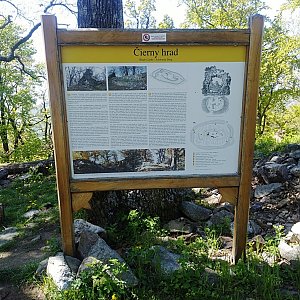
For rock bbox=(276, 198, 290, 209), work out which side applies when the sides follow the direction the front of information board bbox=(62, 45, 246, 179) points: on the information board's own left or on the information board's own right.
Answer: on the information board's own left

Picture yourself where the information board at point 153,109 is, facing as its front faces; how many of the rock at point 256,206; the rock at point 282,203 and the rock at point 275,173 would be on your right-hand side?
0

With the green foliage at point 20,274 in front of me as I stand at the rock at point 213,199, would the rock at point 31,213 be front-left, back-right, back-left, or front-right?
front-right

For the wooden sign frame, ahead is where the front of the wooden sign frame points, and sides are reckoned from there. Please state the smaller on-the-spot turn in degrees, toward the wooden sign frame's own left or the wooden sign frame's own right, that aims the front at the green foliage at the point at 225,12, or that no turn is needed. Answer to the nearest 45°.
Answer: approximately 180°

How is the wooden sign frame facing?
toward the camera

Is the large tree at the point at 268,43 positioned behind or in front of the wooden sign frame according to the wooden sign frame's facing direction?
behind

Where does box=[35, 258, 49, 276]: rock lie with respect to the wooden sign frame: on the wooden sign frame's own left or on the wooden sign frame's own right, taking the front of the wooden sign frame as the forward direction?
on the wooden sign frame's own right

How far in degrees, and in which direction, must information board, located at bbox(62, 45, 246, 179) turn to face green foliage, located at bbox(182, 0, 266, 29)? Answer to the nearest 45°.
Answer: approximately 180°

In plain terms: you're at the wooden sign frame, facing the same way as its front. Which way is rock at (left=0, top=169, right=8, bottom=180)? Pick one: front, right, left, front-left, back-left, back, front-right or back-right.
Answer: back-right

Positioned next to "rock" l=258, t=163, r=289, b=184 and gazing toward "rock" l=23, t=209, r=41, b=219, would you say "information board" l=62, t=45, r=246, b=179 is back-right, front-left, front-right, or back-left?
front-left

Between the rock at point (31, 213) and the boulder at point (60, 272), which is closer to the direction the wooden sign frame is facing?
the boulder

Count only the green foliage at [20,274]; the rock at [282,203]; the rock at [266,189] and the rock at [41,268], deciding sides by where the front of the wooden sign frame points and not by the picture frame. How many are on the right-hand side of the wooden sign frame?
2
